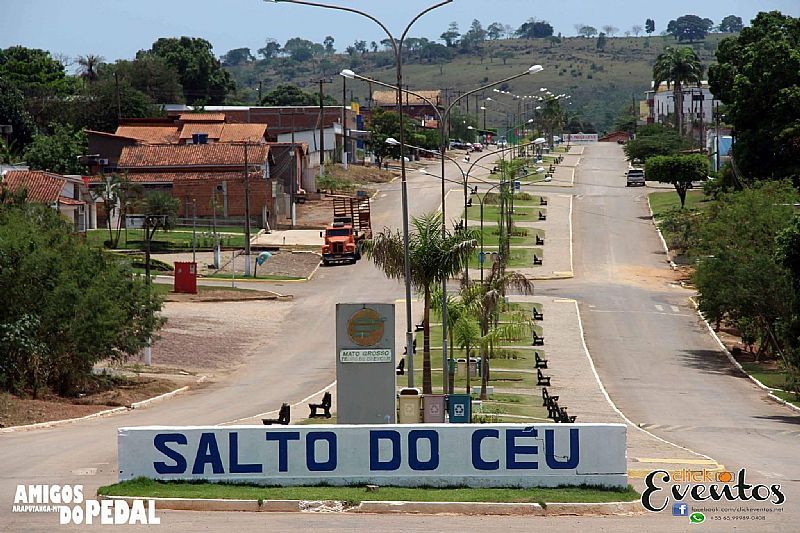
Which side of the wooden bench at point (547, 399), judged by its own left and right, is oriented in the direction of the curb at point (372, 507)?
right

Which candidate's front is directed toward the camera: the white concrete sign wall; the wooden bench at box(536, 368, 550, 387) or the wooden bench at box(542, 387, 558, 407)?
the white concrete sign wall

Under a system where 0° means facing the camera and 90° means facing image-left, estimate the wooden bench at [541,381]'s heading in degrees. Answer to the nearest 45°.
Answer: approximately 270°

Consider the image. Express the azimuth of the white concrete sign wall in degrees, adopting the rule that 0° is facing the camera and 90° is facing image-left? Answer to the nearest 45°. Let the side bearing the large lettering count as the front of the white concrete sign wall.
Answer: approximately 0°

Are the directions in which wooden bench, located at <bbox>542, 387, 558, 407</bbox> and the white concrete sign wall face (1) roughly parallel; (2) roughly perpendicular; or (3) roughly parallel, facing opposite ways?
roughly perpendicular

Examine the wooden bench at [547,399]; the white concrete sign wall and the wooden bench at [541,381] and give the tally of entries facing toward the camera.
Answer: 1

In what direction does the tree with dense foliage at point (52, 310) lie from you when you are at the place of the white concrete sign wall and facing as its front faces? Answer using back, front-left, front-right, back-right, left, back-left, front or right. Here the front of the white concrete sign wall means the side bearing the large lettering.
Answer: back-right

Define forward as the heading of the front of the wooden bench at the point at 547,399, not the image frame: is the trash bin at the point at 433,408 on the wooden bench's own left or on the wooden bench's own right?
on the wooden bench's own right
